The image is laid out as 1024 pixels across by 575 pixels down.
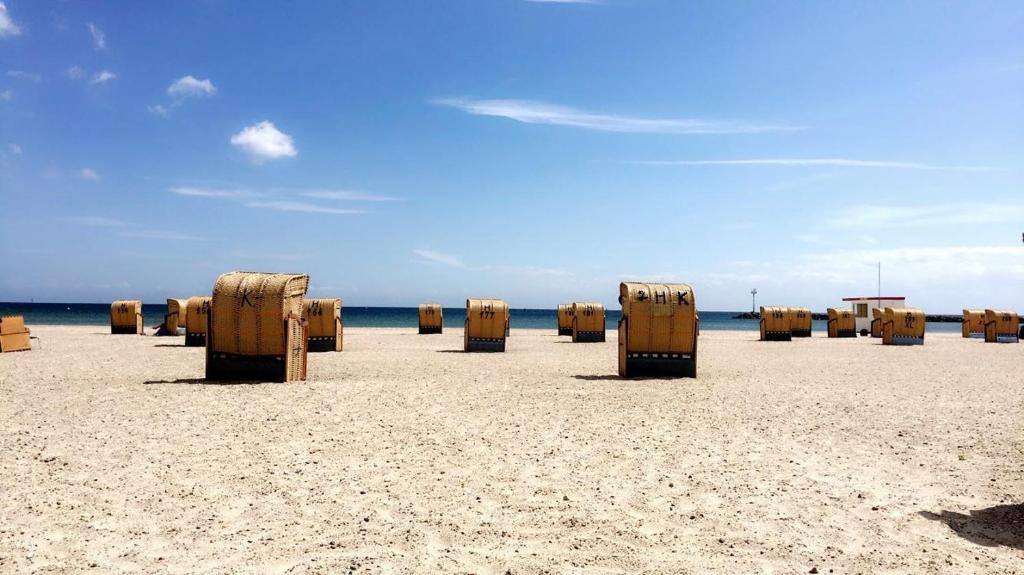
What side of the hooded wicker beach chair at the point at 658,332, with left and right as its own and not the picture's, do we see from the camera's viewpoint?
back

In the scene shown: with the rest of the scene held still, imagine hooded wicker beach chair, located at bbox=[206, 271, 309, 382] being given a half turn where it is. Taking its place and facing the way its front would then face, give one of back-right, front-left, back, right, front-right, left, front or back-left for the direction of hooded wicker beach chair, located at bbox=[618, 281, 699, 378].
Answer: back-left

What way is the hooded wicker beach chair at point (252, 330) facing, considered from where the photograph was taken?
facing away from the viewer and to the right of the viewer
